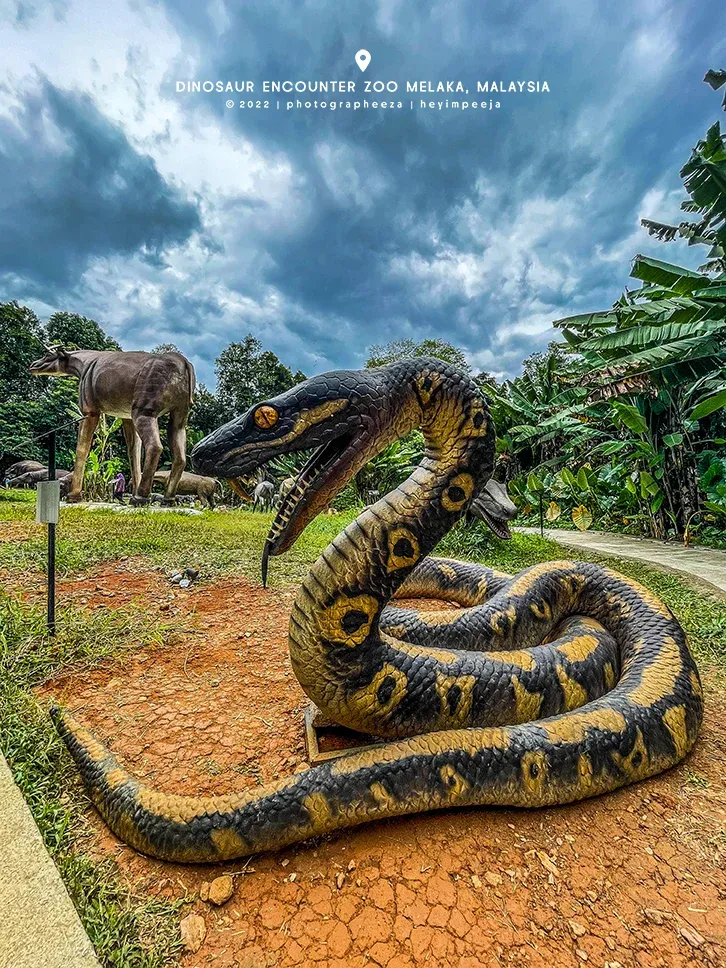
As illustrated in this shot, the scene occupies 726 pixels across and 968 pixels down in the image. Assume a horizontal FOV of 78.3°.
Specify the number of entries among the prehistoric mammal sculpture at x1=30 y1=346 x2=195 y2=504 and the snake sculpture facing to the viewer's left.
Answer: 2

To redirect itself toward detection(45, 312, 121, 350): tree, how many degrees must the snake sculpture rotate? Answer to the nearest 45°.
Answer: approximately 45° to its right

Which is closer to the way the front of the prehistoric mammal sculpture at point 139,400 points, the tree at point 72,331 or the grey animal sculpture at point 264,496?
the tree

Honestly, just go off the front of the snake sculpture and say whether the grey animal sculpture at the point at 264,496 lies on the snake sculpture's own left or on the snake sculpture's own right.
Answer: on the snake sculpture's own right

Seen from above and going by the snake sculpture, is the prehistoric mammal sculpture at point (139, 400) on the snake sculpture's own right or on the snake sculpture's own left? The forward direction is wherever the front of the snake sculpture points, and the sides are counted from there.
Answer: on the snake sculpture's own right

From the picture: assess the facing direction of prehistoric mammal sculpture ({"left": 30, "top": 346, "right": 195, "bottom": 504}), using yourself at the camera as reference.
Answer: facing to the left of the viewer

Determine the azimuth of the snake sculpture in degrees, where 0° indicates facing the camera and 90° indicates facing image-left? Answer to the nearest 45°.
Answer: approximately 90°

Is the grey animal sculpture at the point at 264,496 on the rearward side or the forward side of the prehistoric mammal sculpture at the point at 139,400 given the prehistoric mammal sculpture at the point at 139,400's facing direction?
on the rearward side

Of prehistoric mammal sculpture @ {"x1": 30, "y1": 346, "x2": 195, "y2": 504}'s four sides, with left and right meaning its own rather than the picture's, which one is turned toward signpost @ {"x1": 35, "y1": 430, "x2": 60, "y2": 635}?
left

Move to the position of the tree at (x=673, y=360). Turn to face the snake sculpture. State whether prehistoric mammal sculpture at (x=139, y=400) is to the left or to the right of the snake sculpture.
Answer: right

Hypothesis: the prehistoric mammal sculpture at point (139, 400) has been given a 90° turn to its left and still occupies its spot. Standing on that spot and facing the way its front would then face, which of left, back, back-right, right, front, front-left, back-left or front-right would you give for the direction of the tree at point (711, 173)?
front-left

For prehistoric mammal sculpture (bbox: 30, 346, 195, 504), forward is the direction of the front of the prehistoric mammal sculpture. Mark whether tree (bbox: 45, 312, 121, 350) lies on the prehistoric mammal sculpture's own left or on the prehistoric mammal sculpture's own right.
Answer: on the prehistoric mammal sculpture's own right
